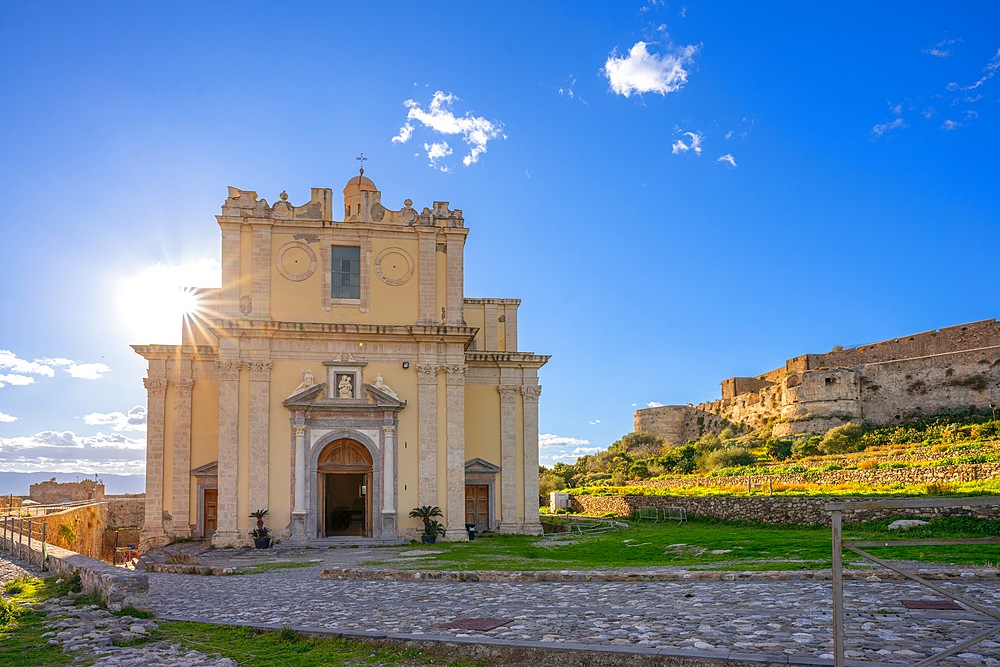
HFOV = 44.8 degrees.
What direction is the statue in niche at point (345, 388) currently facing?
toward the camera

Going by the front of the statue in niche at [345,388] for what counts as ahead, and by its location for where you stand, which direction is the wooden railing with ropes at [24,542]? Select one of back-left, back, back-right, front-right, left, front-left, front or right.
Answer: front-right

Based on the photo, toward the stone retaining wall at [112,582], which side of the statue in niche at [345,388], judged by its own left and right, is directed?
front

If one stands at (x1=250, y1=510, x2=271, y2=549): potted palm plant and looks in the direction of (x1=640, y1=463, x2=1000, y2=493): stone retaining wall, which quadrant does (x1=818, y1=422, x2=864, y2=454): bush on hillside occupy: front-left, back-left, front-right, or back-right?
front-left

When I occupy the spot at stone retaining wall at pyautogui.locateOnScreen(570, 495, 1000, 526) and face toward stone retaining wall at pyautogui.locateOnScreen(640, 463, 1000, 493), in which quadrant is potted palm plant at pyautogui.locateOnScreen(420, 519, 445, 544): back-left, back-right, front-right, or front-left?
back-left

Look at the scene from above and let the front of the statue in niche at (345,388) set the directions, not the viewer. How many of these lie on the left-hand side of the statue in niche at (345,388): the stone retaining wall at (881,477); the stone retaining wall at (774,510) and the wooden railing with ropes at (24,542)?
2

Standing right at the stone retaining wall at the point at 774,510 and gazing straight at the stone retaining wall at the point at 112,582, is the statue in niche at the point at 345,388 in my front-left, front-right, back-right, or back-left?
front-right

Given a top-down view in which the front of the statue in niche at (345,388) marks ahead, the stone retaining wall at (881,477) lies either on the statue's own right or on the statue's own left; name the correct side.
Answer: on the statue's own left
